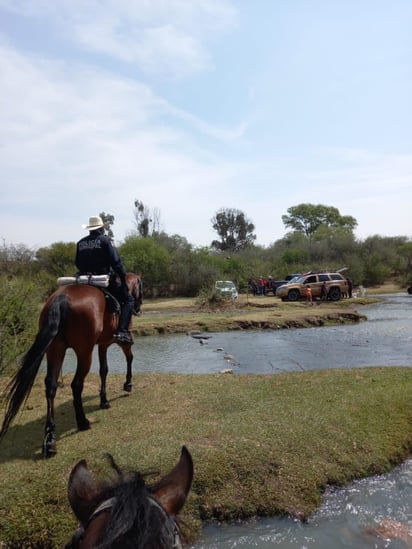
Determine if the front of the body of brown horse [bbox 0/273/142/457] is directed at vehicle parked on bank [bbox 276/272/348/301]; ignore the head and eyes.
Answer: yes

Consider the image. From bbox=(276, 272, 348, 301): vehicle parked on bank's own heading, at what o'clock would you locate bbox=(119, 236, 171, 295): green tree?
The green tree is roughly at 1 o'clock from the vehicle parked on bank.

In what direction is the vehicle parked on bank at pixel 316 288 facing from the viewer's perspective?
to the viewer's left

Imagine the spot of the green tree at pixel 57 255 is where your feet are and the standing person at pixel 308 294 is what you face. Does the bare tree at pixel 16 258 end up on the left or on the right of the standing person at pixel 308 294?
right

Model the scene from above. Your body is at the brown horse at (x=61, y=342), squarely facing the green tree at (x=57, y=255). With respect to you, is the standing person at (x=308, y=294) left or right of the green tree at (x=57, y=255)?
right

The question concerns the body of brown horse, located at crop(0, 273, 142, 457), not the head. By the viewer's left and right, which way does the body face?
facing away from the viewer and to the right of the viewer

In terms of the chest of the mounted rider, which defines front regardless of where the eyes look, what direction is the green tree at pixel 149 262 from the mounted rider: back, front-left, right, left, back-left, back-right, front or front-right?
front-left

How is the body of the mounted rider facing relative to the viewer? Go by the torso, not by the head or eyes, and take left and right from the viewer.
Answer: facing away from the viewer and to the right of the viewer

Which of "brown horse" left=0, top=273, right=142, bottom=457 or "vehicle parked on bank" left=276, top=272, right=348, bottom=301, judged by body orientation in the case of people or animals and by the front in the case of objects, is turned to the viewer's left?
the vehicle parked on bank
